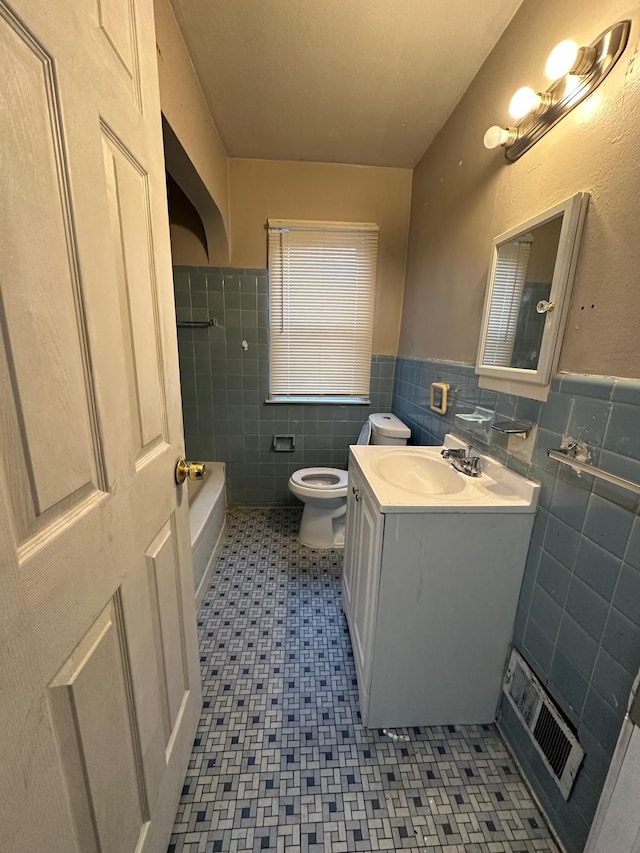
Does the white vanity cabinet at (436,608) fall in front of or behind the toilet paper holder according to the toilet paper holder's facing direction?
in front

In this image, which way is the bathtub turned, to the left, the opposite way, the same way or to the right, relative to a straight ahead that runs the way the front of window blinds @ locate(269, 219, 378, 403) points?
to the left

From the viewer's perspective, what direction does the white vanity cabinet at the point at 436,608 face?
to the viewer's left

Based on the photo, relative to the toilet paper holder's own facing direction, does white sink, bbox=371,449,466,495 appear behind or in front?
in front

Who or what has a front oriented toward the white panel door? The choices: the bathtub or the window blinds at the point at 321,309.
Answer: the window blinds

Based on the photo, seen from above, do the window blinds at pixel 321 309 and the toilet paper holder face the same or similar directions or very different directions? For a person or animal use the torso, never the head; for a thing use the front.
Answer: same or similar directions

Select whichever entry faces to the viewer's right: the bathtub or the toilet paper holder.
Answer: the bathtub

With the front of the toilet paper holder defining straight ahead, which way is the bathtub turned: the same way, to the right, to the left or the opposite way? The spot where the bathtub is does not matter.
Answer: to the left

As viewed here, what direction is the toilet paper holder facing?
toward the camera

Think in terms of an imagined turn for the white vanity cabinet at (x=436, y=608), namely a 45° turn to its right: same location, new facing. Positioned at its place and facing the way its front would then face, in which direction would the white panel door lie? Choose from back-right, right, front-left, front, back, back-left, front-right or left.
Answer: left

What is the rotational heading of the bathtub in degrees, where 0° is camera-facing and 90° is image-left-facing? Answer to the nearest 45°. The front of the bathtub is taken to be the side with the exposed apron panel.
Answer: approximately 270°

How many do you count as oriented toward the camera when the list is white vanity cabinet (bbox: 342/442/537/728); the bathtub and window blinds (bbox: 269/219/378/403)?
1

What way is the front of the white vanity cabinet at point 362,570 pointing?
to the viewer's left

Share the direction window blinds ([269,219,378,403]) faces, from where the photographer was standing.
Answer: facing the viewer

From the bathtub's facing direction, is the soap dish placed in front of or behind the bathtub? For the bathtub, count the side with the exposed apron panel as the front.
in front

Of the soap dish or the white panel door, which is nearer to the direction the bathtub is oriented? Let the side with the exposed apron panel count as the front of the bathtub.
the soap dish

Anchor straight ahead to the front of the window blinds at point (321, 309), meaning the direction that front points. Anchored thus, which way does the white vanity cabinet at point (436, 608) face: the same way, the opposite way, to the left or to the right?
to the right

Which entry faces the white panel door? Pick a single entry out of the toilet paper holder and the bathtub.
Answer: the toilet paper holder

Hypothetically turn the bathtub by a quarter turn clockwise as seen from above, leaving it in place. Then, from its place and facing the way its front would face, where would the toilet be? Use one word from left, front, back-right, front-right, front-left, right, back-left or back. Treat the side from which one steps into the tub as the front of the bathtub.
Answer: left
